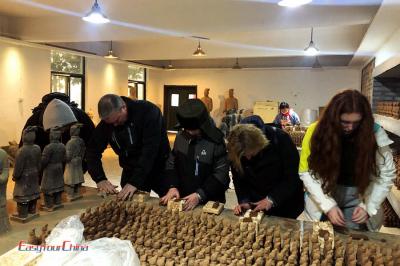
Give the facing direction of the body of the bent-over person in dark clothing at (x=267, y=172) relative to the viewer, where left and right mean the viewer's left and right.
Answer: facing the viewer and to the left of the viewer

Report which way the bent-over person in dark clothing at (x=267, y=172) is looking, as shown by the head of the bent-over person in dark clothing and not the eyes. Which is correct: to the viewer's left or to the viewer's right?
to the viewer's left

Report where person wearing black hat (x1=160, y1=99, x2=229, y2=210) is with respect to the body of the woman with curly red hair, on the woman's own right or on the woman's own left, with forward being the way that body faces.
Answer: on the woman's own right

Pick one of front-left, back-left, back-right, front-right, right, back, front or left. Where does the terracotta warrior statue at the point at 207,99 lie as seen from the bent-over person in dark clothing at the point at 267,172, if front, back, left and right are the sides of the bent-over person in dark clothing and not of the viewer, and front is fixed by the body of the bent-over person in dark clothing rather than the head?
back-right

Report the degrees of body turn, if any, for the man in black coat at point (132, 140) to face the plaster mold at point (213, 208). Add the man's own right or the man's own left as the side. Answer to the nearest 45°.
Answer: approximately 90° to the man's own left

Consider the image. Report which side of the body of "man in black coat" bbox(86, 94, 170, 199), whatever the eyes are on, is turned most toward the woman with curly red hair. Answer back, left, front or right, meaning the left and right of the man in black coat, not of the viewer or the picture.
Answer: left

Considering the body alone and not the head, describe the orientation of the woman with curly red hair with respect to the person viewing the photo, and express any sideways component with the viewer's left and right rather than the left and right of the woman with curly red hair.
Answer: facing the viewer

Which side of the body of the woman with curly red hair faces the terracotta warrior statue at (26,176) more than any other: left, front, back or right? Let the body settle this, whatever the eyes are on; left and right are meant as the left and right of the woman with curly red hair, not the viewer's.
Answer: right

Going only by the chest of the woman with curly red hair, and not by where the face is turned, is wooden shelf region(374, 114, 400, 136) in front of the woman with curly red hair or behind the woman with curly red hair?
behind

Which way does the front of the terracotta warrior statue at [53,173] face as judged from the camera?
facing the viewer and to the right of the viewer

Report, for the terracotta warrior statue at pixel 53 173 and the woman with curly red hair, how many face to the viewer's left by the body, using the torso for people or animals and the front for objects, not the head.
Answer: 0

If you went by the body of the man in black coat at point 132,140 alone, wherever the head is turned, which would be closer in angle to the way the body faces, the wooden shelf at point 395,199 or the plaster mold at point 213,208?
the plaster mold

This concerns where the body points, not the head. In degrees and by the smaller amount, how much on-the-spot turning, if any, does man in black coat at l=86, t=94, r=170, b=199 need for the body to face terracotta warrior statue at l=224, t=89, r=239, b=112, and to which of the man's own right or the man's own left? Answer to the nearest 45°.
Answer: approximately 135° to the man's own right

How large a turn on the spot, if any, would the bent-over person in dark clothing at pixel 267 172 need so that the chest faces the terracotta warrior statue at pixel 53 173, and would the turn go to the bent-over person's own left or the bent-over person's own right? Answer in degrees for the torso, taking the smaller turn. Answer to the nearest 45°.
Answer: approximately 45° to the bent-over person's own right
